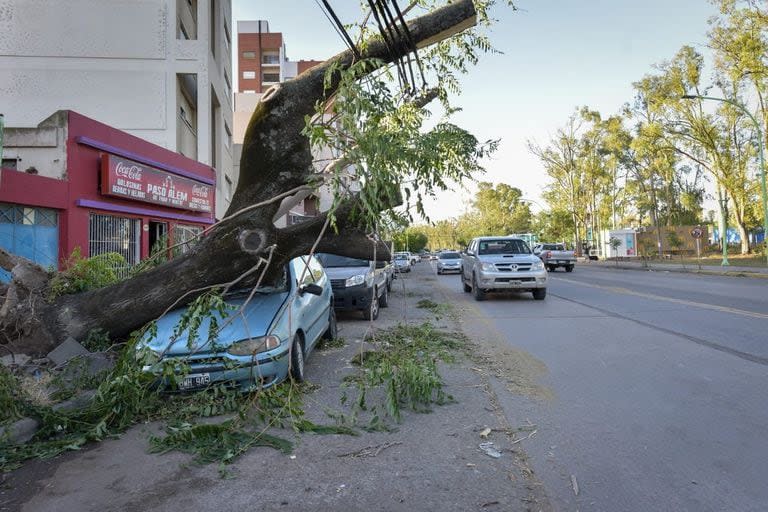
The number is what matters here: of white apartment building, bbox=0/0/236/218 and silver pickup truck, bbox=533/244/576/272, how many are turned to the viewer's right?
1

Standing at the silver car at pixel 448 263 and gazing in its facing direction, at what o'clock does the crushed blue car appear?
The crushed blue car is roughly at 12 o'clock from the silver car.

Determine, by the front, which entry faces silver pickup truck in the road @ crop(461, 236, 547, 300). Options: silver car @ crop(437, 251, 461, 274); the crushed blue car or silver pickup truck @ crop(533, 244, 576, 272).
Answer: the silver car

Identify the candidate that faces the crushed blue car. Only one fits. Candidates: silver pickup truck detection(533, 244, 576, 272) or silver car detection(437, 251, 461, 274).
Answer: the silver car

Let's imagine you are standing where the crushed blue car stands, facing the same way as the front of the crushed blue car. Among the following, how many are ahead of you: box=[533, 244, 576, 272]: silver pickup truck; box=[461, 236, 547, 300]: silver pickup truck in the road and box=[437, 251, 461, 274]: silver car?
0

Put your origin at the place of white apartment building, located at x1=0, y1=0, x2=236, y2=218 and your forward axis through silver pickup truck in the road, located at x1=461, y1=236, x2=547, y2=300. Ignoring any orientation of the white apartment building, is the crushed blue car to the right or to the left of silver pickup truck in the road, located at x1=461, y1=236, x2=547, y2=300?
right

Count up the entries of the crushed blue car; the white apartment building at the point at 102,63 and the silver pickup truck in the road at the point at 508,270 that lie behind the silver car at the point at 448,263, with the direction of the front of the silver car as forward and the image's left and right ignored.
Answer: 0

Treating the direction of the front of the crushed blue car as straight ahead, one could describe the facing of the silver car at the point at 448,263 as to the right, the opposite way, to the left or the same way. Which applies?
the same way

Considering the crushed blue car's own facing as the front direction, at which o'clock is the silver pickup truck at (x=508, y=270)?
The silver pickup truck is roughly at 6 o'clock from the crushed blue car.

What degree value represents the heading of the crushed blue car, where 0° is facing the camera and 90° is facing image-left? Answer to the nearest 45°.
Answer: approximately 45°

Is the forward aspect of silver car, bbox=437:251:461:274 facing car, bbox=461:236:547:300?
yes

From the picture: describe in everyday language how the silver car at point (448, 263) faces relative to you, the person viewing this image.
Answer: facing the viewer

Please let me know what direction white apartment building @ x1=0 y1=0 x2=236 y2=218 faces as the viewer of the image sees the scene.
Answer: facing to the right of the viewer
